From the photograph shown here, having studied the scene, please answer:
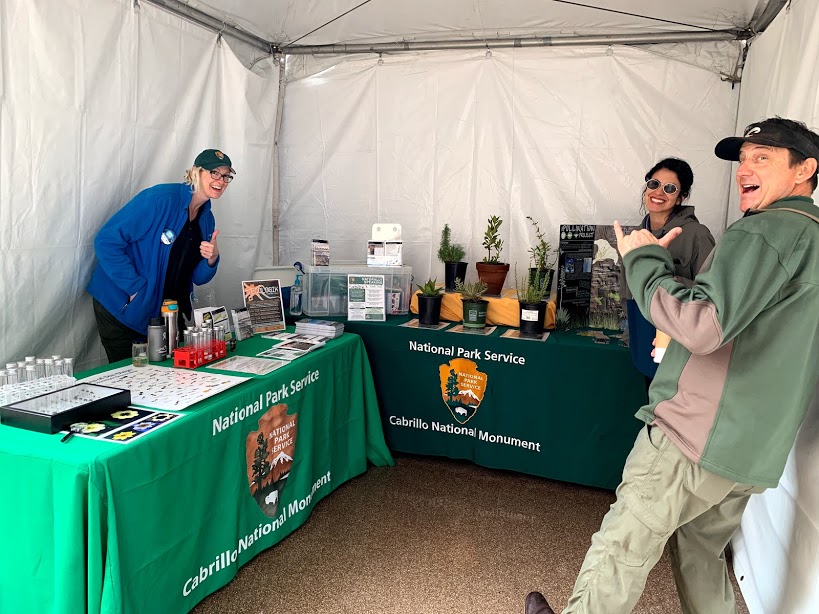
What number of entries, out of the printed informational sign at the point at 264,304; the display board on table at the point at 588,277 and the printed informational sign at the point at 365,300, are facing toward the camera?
3

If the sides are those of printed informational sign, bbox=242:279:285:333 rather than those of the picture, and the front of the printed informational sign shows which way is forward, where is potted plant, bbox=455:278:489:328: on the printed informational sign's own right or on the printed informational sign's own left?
on the printed informational sign's own left

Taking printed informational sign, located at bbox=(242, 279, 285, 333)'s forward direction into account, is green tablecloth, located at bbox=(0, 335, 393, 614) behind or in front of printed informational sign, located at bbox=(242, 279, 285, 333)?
in front

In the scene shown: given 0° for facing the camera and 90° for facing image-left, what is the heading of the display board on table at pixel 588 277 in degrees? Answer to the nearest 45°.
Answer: approximately 0°

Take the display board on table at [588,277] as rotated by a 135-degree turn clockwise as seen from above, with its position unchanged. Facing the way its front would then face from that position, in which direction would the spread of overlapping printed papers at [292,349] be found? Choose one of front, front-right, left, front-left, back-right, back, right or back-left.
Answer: left

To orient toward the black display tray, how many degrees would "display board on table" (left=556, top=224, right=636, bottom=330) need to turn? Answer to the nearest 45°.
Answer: approximately 45° to its right

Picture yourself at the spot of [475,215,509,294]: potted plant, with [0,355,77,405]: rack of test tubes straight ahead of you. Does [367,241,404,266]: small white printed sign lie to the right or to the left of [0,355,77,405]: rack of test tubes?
right

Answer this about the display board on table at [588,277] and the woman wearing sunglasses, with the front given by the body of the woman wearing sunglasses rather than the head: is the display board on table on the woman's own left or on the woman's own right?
on the woman's own right

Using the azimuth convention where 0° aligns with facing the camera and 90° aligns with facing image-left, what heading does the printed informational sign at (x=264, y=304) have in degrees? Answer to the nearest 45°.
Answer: approximately 0°

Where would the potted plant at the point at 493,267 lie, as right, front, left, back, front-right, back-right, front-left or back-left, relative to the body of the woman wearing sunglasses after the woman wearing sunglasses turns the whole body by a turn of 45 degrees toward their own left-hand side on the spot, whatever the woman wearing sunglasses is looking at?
back-right

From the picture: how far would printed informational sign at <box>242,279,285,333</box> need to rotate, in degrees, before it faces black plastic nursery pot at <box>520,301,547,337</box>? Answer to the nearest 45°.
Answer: approximately 90° to its left

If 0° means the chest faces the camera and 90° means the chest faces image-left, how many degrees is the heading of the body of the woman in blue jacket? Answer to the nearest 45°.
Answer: approximately 315°
